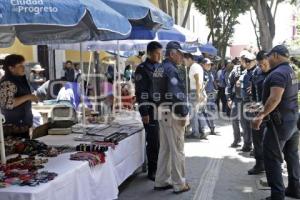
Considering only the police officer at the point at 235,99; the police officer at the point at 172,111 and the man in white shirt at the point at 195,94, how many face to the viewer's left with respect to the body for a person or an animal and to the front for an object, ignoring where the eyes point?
1

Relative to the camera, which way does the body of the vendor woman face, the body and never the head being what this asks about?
to the viewer's right

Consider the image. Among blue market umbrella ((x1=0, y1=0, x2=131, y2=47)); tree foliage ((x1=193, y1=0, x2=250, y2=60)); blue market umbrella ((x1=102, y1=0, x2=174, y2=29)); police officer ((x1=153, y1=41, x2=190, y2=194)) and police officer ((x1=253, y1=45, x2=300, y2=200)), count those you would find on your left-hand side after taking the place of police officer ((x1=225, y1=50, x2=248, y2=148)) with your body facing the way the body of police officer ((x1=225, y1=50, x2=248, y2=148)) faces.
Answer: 1

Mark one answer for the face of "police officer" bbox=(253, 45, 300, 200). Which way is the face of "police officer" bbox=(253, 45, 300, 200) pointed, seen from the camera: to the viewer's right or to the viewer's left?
to the viewer's left

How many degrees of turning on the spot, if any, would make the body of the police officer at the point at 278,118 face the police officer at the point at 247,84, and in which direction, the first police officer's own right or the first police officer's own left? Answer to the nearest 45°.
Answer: approximately 45° to the first police officer's own right

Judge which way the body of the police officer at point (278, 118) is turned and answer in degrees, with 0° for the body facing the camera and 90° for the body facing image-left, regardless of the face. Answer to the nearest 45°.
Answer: approximately 135°

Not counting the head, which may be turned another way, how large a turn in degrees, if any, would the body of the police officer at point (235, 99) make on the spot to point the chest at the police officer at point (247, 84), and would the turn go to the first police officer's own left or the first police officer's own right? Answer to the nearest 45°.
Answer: approximately 90° to the first police officer's own right
